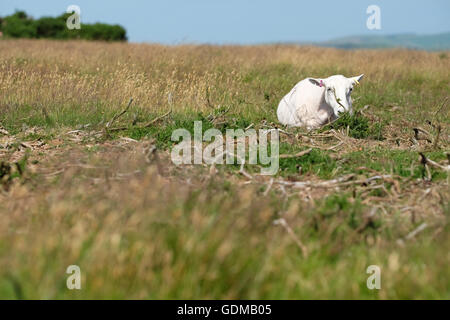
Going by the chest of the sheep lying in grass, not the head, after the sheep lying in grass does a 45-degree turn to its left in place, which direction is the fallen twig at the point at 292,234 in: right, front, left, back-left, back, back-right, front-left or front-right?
right

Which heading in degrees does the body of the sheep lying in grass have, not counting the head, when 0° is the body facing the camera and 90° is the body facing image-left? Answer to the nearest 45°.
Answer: approximately 315°

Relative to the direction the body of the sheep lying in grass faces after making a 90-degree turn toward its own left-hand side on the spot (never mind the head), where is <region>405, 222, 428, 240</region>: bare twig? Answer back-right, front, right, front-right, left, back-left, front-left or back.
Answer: back-right

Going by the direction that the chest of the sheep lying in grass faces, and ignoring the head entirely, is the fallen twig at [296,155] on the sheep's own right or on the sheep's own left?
on the sheep's own right
